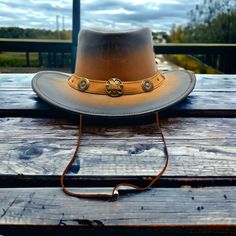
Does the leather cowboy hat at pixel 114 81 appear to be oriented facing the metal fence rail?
no

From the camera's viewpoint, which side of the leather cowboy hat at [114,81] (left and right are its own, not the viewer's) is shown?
front
